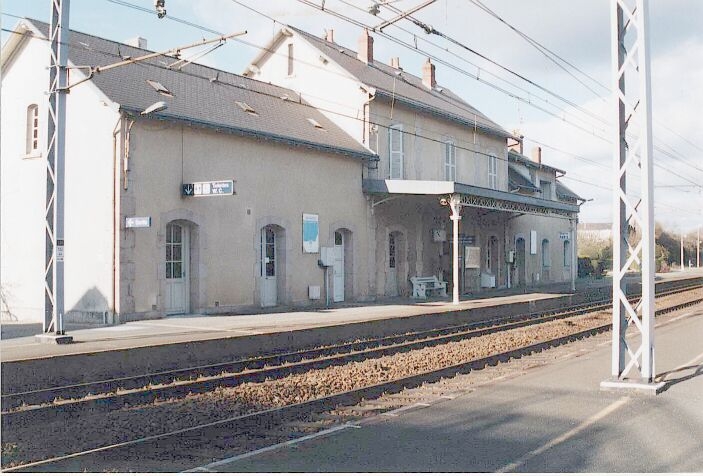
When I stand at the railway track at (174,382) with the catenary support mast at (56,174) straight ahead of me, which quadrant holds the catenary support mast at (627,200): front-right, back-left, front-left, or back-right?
back-right

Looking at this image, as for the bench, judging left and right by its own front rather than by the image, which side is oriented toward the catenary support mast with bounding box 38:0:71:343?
right

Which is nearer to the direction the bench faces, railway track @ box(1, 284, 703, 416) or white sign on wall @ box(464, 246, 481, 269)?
the railway track

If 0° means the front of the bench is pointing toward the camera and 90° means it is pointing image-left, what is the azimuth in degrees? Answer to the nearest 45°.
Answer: approximately 315°

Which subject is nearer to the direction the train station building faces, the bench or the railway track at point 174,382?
the railway track

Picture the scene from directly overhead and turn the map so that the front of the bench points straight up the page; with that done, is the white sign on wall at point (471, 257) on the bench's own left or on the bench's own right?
on the bench's own left

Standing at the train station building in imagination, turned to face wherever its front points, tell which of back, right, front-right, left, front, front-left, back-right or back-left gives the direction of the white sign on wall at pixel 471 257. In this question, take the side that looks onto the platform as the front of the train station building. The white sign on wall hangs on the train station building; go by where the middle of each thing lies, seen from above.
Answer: left

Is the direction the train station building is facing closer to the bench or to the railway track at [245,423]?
the railway track

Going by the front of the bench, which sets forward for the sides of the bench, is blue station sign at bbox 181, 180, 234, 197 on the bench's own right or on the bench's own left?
on the bench's own right

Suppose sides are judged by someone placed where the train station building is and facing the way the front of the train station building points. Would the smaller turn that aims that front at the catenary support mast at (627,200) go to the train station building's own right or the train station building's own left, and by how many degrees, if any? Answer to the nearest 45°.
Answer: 0° — it already faces it

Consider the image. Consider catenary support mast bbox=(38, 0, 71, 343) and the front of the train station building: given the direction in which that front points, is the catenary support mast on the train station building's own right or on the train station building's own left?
on the train station building's own right
